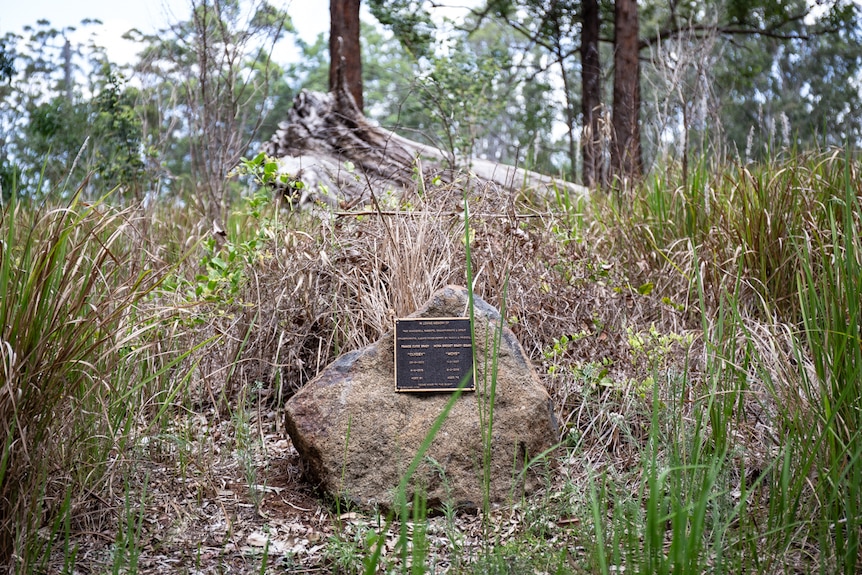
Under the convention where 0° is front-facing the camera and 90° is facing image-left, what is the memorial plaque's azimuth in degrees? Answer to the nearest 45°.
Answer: approximately 0°
